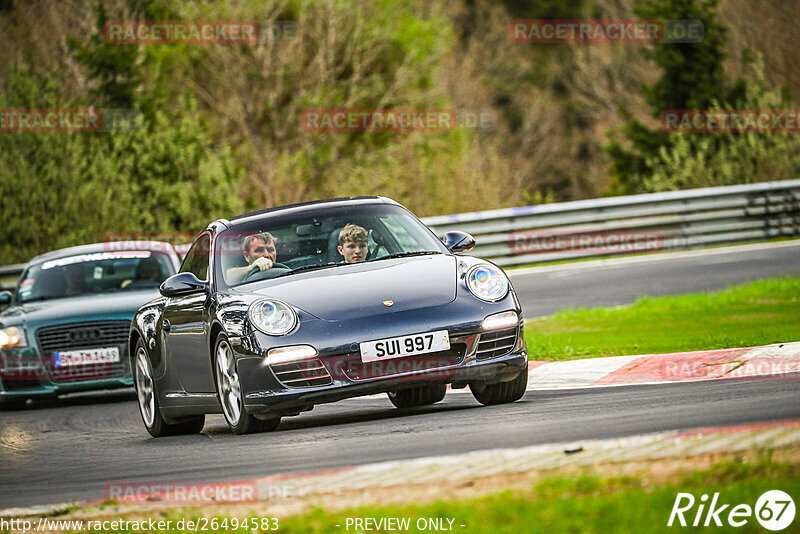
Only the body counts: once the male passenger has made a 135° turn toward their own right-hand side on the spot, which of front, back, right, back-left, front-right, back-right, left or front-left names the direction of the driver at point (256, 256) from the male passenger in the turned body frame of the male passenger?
front

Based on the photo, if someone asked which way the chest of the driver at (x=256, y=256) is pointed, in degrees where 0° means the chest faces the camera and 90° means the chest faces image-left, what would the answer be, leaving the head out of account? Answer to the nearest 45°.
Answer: approximately 315°

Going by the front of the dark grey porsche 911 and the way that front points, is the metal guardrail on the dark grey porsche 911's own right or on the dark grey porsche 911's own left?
on the dark grey porsche 911's own left

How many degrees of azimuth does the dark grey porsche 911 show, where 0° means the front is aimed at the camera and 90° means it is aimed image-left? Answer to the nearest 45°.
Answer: approximately 315°

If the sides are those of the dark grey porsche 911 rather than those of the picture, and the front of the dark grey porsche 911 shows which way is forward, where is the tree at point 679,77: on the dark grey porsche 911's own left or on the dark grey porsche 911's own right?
on the dark grey porsche 911's own left

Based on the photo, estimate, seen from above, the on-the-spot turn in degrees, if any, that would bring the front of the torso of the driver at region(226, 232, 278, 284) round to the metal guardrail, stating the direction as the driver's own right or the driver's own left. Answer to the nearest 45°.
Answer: approximately 90° to the driver's own left

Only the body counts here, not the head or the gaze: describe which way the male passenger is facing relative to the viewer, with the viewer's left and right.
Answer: facing the viewer and to the right of the viewer
